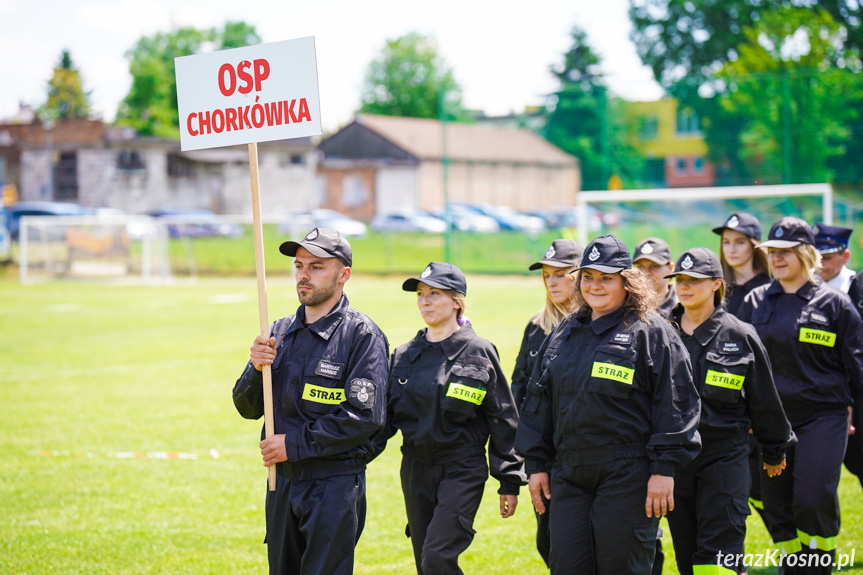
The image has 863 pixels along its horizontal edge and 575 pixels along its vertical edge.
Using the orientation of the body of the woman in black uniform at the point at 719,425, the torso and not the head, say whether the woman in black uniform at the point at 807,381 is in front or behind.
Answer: behind

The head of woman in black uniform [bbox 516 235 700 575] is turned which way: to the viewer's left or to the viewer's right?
to the viewer's left

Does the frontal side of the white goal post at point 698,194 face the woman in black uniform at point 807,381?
yes

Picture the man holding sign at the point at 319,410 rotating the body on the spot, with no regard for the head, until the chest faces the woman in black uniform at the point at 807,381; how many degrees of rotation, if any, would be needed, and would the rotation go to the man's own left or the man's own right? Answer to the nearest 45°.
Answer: approximately 135° to the man's own left

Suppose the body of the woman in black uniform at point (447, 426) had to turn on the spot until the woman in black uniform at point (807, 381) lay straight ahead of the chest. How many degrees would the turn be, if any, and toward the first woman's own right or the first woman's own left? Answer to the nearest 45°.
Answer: approximately 135° to the first woman's own left

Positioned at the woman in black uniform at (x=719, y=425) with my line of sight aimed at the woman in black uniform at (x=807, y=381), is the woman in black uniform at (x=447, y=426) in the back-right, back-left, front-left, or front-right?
back-left

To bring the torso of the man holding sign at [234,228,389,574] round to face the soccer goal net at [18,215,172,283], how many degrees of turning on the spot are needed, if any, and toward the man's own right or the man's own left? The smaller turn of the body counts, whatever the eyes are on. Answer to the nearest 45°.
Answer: approximately 135° to the man's own right

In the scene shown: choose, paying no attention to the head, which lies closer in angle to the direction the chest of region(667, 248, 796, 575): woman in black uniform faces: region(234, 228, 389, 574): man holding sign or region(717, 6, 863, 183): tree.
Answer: the man holding sign

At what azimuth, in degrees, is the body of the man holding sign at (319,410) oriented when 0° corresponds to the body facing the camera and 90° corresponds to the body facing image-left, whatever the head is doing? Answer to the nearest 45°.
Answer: approximately 45°

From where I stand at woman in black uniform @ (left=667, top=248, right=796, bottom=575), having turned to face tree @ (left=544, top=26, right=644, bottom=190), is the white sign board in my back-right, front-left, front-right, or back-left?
back-left
